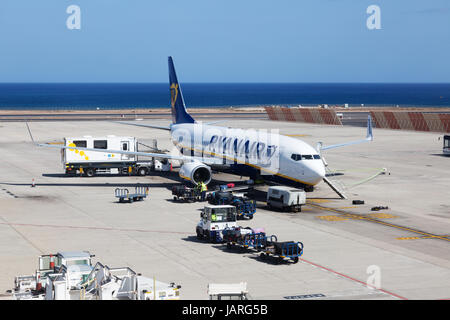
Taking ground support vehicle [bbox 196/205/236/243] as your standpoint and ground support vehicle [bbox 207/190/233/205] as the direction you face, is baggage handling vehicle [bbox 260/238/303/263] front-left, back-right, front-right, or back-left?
back-right

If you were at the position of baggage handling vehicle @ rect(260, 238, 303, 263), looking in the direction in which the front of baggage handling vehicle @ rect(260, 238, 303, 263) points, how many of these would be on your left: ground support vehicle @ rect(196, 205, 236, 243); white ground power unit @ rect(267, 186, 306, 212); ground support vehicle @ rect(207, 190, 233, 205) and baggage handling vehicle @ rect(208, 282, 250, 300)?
1

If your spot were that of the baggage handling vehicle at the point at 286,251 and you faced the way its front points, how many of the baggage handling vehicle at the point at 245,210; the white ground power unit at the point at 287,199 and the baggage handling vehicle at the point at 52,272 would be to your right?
2

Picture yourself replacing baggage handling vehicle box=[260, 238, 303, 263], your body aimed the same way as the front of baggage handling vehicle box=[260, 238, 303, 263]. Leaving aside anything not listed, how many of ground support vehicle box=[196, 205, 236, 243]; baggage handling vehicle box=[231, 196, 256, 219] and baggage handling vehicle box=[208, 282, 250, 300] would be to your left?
1

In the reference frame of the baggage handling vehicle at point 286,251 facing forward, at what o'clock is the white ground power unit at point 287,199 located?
the white ground power unit at point 287,199 is roughly at 3 o'clock from the baggage handling vehicle at point 286,251.

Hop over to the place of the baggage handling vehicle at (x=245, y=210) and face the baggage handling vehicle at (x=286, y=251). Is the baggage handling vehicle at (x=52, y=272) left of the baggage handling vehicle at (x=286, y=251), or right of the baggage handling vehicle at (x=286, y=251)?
right

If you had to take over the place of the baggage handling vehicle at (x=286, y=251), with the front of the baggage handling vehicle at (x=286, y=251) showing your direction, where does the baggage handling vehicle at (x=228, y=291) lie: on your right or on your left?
on your left

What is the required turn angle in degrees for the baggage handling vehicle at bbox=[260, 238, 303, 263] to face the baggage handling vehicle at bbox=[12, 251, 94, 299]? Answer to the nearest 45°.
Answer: approximately 45° to its left

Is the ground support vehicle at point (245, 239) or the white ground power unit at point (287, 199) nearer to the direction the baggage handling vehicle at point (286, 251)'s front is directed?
the ground support vehicle

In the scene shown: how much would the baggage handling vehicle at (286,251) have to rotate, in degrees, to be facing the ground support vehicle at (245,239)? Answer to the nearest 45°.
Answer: approximately 45° to its right

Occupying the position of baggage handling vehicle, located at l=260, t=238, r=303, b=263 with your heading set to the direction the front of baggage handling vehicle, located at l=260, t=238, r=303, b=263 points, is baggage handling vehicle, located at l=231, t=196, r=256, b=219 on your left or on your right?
on your right

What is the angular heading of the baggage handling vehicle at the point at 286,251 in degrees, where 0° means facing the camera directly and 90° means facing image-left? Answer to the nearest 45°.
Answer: approximately 90°

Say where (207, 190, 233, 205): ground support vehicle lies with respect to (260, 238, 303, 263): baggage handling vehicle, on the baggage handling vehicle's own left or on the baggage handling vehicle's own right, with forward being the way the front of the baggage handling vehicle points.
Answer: on the baggage handling vehicle's own right

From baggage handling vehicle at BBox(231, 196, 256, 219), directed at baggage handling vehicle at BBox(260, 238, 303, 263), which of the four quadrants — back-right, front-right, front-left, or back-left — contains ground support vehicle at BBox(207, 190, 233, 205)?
back-right
